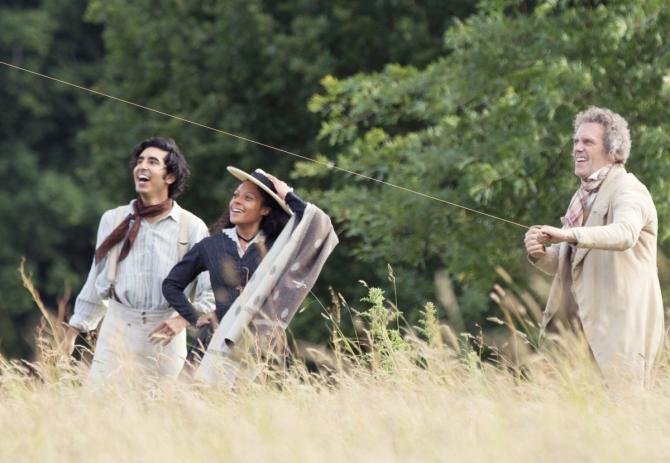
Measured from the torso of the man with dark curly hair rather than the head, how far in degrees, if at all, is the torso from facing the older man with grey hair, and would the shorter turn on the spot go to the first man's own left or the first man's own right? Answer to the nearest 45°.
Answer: approximately 90° to the first man's own left

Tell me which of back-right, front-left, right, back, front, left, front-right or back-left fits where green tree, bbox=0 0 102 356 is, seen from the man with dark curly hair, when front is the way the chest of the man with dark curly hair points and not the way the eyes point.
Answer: back-right

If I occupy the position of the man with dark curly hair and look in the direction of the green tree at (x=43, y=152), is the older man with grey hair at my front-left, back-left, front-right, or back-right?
back-right

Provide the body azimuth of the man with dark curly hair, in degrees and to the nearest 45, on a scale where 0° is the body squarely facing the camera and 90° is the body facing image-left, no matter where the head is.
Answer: approximately 45°

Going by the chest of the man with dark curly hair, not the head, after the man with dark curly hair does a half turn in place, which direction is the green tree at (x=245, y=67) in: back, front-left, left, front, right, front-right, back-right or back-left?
front-left

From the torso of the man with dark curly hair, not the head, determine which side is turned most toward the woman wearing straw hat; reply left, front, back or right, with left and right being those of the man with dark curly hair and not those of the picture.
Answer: left

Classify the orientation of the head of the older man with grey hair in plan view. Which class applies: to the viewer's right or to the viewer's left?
to the viewer's left
